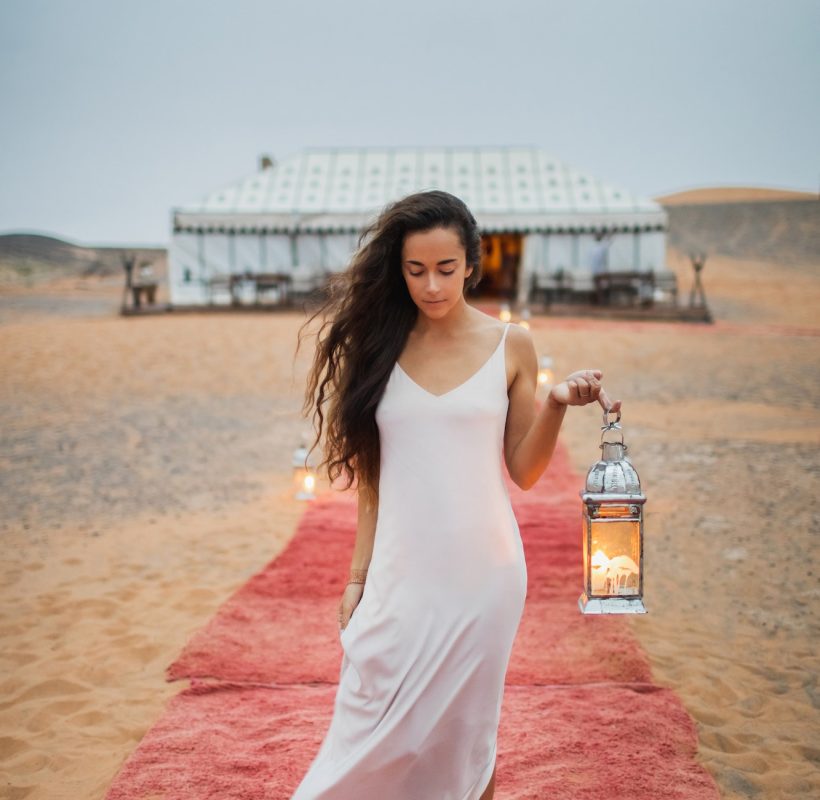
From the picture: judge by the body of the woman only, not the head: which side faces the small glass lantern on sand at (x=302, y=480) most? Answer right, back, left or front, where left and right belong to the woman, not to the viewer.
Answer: back

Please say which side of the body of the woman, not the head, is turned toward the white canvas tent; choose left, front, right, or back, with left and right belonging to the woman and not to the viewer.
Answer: back

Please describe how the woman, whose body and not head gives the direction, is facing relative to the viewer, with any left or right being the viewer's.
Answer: facing the viewer
